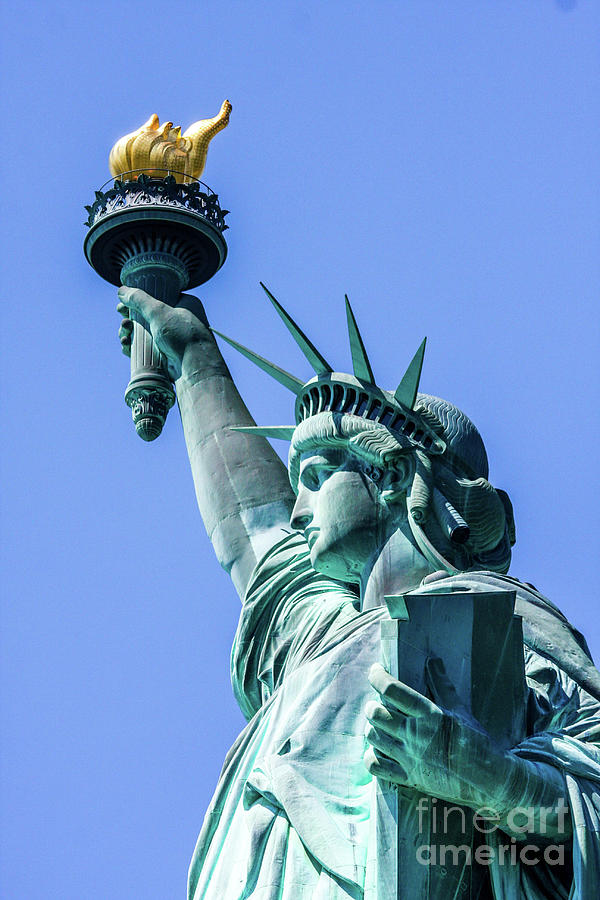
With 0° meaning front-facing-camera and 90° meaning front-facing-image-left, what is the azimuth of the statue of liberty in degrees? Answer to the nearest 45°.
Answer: approximately 45°
